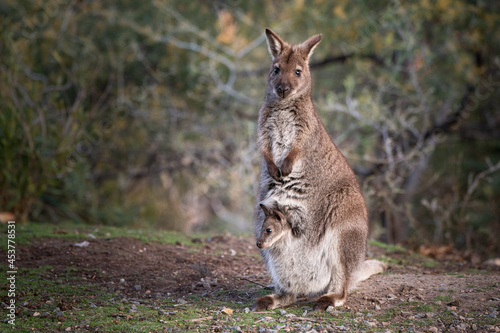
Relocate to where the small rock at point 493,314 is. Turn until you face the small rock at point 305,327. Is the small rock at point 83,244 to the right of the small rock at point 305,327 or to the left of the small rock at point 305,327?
right

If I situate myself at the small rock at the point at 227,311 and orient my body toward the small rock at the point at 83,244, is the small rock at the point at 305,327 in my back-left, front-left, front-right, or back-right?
back-right

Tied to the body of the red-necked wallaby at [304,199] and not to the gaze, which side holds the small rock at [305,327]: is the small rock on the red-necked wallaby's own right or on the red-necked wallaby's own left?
on the red-necked wallaby's own left

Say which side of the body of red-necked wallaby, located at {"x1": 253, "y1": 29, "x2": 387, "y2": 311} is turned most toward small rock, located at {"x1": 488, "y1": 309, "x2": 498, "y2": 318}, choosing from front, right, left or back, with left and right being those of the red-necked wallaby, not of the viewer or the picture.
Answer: left

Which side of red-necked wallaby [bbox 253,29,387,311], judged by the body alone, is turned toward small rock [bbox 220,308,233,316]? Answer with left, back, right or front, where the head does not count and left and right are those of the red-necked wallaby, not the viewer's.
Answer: front

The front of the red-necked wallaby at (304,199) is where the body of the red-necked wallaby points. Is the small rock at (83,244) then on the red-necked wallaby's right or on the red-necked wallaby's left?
on the red-necked wallaby's right

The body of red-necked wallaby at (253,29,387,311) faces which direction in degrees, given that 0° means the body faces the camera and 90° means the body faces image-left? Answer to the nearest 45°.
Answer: approximately 45°
